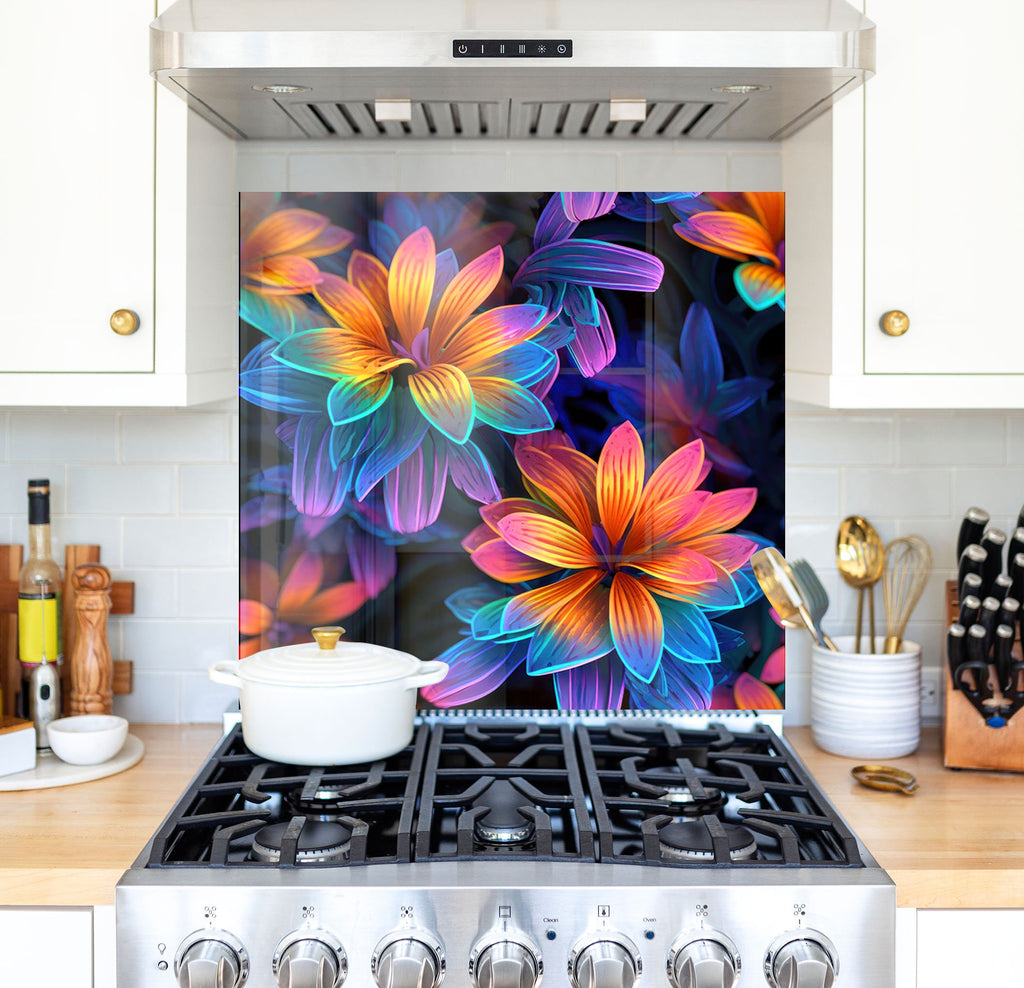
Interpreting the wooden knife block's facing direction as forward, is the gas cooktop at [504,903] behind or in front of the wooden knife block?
in front

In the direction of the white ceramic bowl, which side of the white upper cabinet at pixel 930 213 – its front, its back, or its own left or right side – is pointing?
right

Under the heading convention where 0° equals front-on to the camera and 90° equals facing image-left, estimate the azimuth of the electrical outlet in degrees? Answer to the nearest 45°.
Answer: approximately 0°

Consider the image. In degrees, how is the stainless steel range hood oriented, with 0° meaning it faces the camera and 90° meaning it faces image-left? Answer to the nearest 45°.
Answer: approximately 0°
